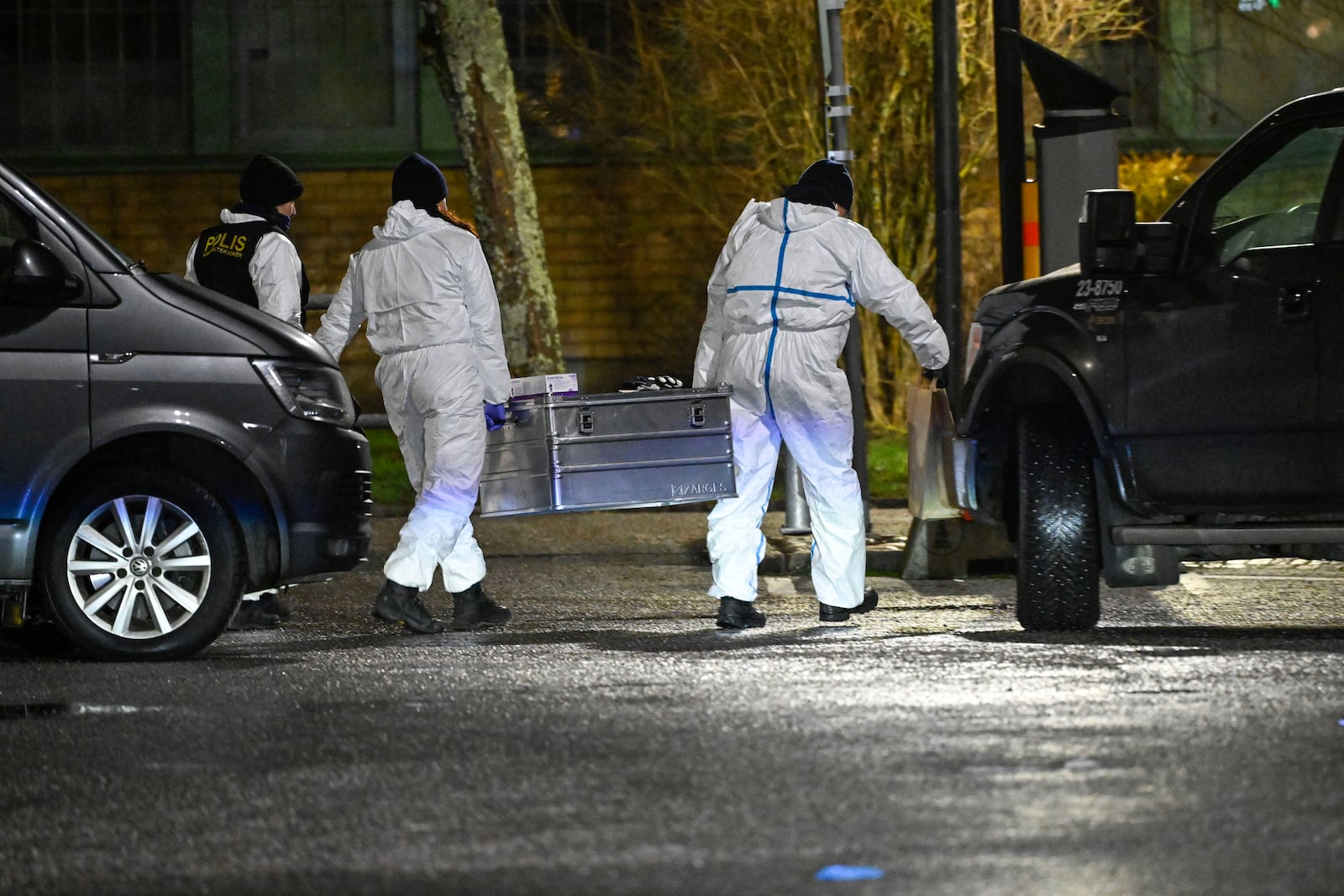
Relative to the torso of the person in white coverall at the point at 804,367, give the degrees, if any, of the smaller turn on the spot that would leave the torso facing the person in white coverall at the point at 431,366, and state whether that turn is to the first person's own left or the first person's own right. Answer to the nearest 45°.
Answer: approximately 135° to the first person's own left

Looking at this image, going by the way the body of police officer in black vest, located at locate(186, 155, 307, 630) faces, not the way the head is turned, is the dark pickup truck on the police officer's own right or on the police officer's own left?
on the police officer's own right

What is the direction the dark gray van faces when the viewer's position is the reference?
facing to the right of the viewer

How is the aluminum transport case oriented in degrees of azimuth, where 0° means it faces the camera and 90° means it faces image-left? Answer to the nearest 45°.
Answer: approximately 0°

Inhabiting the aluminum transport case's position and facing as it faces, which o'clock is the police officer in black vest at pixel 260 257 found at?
The police officer in black vest is roughly at 4 o'clock from the aluminum transport case.

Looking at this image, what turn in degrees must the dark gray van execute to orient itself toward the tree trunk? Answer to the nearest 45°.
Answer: approximately 90° to its left

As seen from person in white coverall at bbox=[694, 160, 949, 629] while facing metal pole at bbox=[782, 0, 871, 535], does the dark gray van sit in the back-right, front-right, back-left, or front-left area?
back-left

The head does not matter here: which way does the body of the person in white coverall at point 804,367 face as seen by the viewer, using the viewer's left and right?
facing away from the viewer and to the right of the viewer

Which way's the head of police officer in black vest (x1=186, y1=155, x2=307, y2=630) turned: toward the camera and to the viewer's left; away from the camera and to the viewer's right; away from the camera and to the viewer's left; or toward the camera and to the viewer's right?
away from the camera and to the viewer's right
